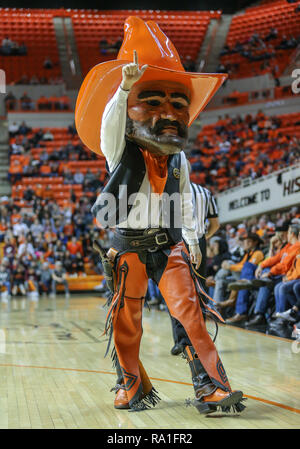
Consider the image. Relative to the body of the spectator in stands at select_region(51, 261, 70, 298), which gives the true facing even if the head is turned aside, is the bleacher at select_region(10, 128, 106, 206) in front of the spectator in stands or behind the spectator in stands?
behind

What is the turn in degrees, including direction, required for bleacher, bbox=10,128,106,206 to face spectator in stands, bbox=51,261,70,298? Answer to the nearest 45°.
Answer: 0° — it already faces them

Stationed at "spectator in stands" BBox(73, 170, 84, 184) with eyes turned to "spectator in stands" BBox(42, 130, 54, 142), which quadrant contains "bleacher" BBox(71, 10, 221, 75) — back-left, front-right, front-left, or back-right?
front-right

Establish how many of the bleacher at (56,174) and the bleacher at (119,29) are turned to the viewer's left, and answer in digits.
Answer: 0

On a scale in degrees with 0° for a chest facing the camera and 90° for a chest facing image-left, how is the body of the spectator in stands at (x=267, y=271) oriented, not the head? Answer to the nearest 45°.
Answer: approximately 45°

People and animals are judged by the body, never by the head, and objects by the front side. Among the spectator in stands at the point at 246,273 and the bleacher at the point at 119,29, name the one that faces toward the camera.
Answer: the bleacher

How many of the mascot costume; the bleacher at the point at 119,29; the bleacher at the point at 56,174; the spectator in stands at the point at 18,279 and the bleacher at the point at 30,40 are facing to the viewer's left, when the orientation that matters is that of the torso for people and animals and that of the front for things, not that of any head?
0

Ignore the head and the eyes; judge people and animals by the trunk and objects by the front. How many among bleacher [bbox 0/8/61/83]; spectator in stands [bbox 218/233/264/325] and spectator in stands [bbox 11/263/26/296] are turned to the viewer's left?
1

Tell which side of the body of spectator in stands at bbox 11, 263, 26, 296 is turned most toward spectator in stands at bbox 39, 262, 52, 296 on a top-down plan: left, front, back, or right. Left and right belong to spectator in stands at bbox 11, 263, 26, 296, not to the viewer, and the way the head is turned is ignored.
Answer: left

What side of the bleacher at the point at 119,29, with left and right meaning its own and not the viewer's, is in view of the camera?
front

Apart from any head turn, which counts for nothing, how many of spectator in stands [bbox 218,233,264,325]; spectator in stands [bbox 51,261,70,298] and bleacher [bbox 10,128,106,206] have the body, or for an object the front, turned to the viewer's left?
1

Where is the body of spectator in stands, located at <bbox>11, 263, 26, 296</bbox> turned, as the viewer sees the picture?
toward the camera
